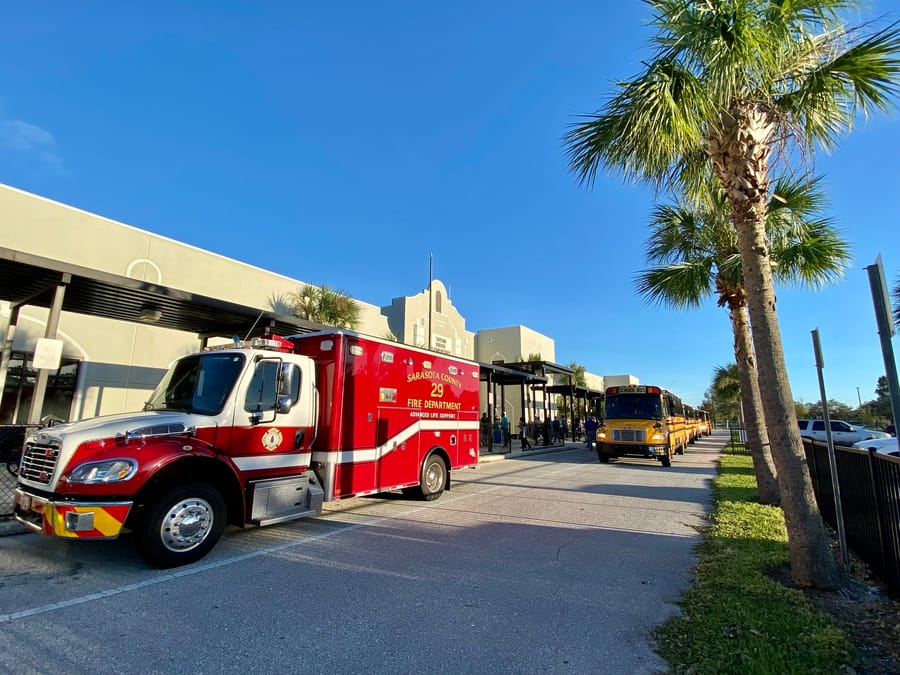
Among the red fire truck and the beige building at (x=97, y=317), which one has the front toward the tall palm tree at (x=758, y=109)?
the beige building

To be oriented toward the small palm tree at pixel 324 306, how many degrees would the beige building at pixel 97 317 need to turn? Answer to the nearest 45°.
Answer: approximately 90° to its left

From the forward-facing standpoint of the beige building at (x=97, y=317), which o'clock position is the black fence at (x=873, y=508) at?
The black fence is roughly at 12 o'clock from the beige building.

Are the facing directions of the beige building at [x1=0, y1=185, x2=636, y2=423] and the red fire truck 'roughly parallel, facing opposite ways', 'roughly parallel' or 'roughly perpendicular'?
roughly perpendicular

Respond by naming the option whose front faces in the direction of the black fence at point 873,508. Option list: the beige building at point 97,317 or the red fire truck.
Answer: the beige building

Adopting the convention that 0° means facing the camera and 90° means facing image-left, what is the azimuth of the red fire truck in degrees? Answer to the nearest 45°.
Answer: approximately 45°

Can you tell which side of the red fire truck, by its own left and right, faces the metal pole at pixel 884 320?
left

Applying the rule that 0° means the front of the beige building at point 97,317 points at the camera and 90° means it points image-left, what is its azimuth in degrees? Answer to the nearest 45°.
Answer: approximately 315°

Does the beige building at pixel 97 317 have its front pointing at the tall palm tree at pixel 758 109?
yes

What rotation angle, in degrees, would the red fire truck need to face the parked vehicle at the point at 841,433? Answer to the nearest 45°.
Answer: approximately 135° to its left
